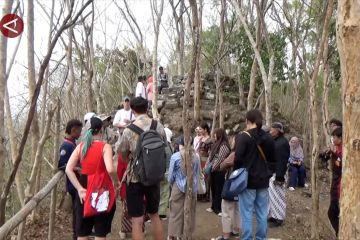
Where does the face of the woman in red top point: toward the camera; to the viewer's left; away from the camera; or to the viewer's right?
away from the camera

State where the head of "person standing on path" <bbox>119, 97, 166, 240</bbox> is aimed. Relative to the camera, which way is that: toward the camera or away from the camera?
away from the camera

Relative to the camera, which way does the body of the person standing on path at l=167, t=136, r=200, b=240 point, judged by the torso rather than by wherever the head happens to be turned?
away from the camera

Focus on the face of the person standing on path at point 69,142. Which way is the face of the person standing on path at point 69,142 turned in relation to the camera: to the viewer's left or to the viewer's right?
to the viewer's right

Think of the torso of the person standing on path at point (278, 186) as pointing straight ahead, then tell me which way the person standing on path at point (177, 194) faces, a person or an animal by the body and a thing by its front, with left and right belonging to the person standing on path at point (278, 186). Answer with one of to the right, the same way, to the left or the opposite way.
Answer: to the right

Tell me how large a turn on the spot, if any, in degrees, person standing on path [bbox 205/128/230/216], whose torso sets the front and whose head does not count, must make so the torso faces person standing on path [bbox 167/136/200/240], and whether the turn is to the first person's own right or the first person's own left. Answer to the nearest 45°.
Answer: approximately 45° to the first person's own left

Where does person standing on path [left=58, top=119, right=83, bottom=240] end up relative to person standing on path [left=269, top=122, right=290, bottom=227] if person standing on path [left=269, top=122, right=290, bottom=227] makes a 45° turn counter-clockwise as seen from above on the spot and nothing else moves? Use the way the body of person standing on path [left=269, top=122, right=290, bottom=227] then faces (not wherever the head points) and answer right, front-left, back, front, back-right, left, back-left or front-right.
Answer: front

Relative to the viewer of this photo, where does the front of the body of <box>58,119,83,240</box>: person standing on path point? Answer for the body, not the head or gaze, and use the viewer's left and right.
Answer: facing to the right of the viewer

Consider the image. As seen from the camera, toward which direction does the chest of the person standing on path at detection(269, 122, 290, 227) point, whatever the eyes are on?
to the viewer's left

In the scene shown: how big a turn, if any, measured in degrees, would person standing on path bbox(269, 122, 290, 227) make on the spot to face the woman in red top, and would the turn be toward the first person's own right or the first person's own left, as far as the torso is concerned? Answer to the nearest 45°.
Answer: approximately 45° to the first person's own left
